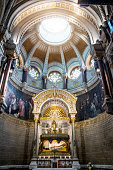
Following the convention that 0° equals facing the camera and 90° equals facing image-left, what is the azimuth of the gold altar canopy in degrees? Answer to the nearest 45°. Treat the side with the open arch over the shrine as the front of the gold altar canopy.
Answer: approximately 0°
